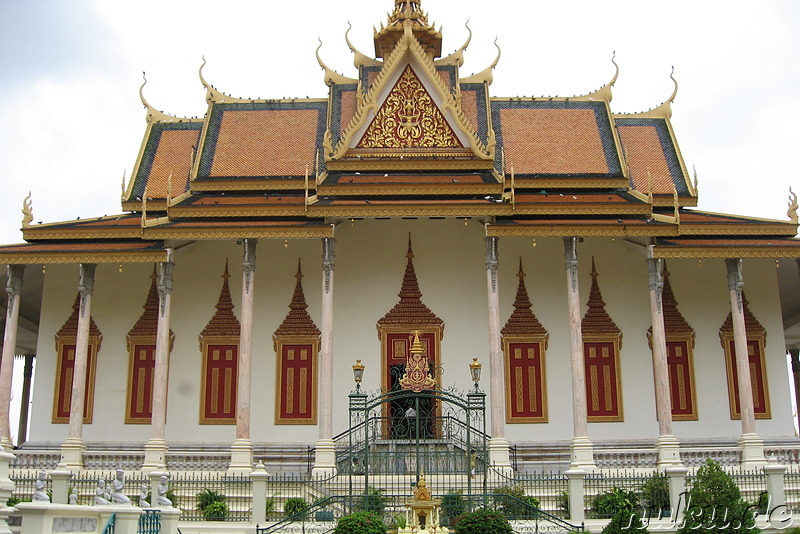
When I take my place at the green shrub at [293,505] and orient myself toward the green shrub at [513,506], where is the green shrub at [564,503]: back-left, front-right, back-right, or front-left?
front-left

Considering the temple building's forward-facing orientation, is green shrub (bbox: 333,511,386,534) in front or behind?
in front

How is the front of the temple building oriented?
toward the camera

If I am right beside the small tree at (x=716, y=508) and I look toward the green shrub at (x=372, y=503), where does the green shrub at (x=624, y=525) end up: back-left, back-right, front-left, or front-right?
front-left

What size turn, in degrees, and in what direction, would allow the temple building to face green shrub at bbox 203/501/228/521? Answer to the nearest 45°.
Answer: approximately 45° to its right

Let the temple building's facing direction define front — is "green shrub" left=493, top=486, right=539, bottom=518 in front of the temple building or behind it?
in front

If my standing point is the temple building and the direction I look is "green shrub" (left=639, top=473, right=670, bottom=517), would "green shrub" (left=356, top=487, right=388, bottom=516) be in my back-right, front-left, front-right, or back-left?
front-right

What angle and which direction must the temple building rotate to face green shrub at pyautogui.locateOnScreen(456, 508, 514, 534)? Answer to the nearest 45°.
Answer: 0° — it already faces it

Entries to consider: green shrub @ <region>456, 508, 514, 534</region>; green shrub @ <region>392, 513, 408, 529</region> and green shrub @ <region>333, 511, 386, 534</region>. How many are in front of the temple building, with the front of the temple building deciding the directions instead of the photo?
3

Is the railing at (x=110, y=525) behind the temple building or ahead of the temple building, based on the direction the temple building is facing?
ahead

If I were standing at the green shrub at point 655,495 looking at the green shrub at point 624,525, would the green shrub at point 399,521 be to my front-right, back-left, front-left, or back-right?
front-right

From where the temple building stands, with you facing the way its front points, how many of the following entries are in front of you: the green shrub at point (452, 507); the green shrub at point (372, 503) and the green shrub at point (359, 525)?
3

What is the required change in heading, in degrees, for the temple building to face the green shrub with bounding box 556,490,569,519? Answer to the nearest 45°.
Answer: approximately 45° to its left

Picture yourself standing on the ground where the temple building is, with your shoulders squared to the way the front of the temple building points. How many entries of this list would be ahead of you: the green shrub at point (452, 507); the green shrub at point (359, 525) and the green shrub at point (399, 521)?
3
